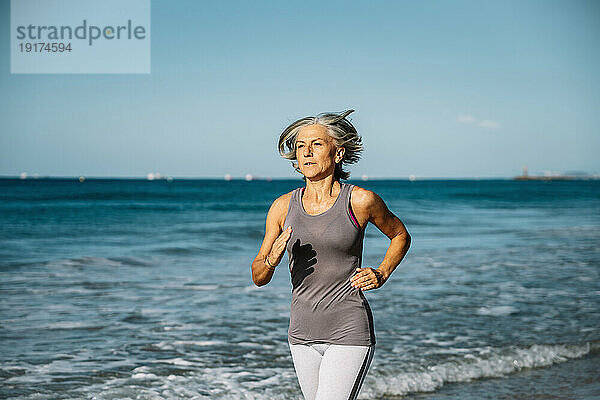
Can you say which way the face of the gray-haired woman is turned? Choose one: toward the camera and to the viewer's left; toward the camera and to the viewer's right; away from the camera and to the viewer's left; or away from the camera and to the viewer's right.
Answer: toward the camera and to the viewer's left

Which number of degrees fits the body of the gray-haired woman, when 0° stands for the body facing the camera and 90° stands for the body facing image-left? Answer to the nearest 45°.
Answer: approximately 45°
